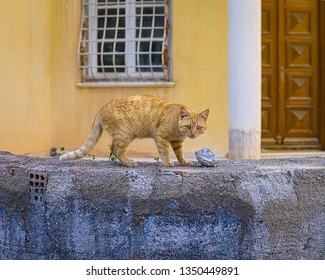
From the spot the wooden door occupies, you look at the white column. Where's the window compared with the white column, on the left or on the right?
right

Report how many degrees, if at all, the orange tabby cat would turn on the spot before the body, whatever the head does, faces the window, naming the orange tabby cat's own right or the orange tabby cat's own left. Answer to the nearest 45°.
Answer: approximately 90° to the orange tabby cat's own left

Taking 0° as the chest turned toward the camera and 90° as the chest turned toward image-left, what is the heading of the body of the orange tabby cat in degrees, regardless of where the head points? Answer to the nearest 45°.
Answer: approximately 270°

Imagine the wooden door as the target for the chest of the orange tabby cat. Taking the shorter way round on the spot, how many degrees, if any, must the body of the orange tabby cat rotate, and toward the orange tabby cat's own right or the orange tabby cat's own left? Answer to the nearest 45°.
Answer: approximately 45° to the orange tabby cat's own left
